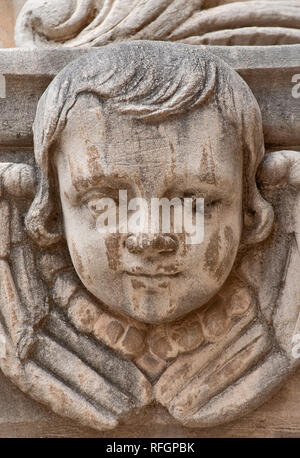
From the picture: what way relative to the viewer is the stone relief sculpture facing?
toward the camera
